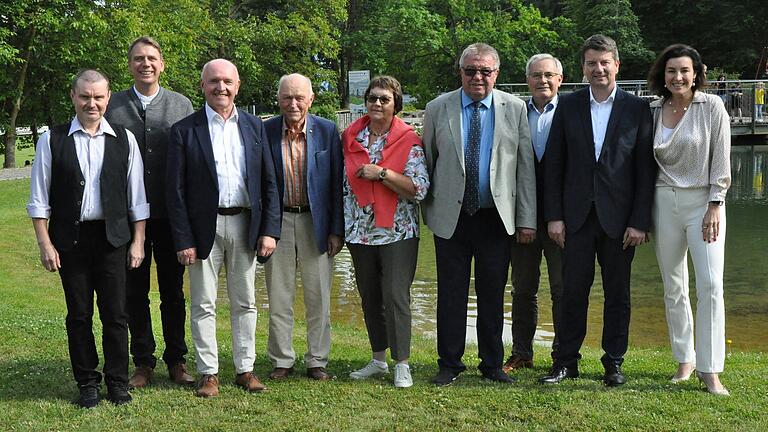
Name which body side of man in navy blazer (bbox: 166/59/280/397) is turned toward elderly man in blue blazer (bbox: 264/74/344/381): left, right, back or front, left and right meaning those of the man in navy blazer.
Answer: left

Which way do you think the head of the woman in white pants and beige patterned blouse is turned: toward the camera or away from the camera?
toward the camera

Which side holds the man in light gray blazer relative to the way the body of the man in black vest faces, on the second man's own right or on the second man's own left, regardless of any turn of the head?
on the second man's own left

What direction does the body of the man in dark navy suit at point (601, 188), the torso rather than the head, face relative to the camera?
toward the camera

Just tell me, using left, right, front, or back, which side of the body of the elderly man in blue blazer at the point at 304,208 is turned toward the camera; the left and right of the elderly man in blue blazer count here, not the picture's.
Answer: front

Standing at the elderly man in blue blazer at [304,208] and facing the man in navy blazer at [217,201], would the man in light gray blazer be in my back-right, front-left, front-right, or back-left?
back-left

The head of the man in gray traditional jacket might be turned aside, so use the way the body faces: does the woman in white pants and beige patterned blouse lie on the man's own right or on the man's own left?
on the man's own left

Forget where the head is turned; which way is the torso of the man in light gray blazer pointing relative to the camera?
toward the camera

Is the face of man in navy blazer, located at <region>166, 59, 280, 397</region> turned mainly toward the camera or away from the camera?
toward the camera

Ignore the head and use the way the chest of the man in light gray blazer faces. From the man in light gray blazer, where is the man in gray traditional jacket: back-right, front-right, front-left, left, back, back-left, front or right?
right

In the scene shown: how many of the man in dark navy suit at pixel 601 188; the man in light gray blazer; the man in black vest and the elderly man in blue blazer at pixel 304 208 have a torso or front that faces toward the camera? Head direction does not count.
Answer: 4

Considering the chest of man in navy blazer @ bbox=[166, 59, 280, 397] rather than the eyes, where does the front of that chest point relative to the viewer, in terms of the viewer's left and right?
facing the viewer

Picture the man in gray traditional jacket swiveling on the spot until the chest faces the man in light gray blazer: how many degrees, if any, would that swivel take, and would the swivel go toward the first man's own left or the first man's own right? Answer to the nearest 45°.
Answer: approximately 90° to the first man's own left

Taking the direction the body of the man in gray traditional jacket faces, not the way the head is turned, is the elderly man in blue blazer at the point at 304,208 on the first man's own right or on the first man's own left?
on the first man's own left
